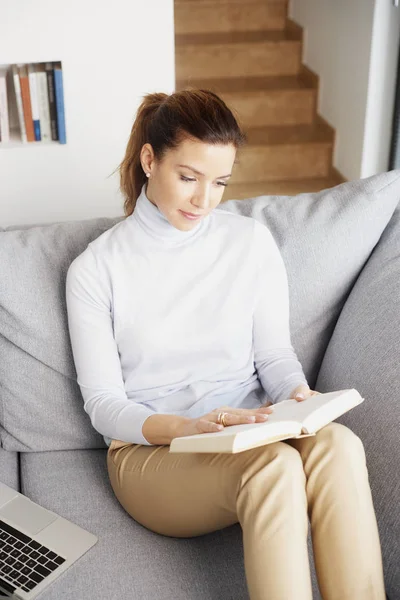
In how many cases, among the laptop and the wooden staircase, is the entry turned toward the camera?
1

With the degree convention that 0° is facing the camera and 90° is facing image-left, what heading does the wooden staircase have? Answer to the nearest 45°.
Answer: approximately 0°

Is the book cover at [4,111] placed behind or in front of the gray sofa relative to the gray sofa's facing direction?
behind

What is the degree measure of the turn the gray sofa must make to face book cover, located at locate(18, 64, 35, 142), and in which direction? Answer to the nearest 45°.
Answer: approximately 135° to its right

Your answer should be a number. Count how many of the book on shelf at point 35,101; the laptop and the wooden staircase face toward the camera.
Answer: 2

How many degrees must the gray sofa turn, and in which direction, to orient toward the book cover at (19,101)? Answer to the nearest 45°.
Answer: approximately 135° to its right

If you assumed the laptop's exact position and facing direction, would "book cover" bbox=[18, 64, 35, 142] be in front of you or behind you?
in front

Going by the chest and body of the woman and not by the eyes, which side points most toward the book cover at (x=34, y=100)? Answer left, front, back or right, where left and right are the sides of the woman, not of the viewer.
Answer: back

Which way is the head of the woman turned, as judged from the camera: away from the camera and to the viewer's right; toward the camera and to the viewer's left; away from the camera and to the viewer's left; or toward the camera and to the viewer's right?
toward the camera and to the viewer's right

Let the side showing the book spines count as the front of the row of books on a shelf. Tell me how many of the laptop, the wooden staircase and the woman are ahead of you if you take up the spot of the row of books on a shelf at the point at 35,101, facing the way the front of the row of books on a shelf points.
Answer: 2
